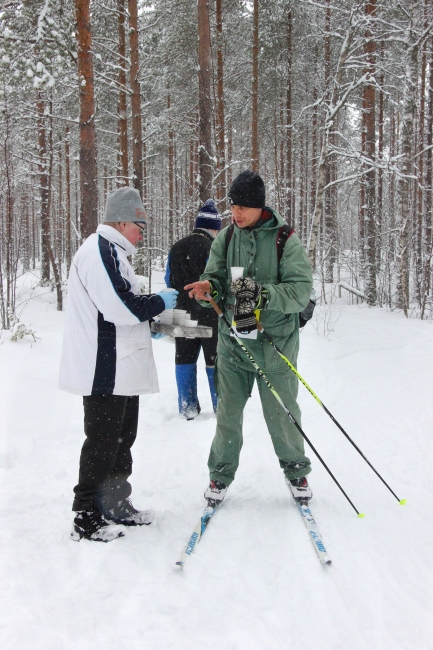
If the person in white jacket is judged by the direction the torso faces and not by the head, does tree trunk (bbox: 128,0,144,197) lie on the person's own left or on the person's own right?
on the person's own left

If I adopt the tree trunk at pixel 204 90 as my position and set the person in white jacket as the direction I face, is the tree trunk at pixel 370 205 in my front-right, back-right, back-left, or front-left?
back-left

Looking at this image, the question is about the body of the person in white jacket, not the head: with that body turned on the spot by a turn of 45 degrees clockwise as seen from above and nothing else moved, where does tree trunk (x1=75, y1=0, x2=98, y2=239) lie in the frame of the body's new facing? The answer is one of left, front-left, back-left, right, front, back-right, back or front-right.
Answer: back-left

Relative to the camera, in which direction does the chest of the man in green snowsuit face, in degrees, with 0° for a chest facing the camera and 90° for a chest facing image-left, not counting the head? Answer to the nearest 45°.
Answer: approximately 45°

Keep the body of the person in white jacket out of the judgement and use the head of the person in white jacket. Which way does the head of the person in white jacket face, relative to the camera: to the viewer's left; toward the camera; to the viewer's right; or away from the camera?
to the viewer's right

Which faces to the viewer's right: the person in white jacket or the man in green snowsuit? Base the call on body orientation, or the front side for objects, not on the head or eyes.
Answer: the person in white jacket

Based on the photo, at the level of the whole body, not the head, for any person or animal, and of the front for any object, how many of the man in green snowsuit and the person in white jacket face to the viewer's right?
1

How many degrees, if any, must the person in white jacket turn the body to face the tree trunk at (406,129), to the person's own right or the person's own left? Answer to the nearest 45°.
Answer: approximately 45° to the person's own left

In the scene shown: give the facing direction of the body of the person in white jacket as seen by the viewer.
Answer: to the viewer's right

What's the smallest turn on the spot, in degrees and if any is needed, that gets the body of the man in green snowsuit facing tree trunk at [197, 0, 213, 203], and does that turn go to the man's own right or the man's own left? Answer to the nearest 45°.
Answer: approximately 135° to the man's own right
